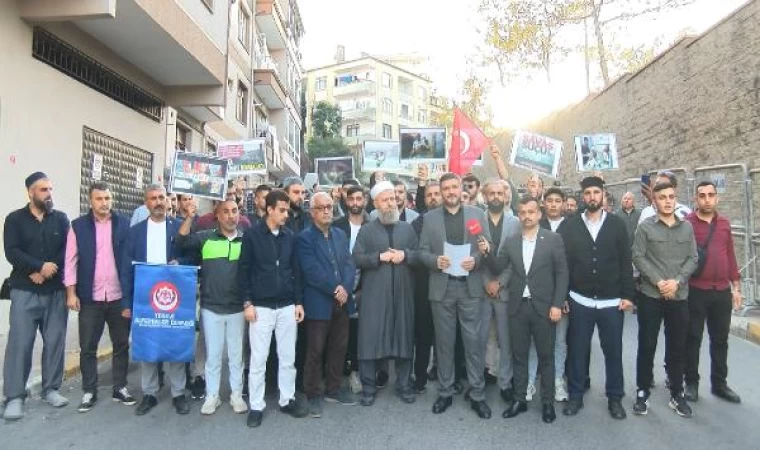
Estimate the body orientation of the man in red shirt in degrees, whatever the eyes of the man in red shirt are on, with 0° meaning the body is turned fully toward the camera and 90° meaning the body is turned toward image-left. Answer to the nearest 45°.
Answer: approximately 0°

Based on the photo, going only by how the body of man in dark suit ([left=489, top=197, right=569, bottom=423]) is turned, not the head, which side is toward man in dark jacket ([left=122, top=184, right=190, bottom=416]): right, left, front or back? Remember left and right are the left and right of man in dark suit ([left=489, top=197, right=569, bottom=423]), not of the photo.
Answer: right

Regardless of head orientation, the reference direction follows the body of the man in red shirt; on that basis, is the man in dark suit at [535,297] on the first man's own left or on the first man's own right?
on the first man's own right

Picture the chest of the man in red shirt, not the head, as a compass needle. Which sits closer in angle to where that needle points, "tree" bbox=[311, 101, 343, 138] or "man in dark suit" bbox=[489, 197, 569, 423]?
the man in dark suit

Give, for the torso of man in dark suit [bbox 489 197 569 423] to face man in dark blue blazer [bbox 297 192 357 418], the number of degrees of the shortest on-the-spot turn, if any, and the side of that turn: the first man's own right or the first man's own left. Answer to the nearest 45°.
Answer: approximately 90° to the first man's own right

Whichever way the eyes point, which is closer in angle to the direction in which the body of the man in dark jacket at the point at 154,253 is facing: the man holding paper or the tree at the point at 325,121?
the man holding paper
